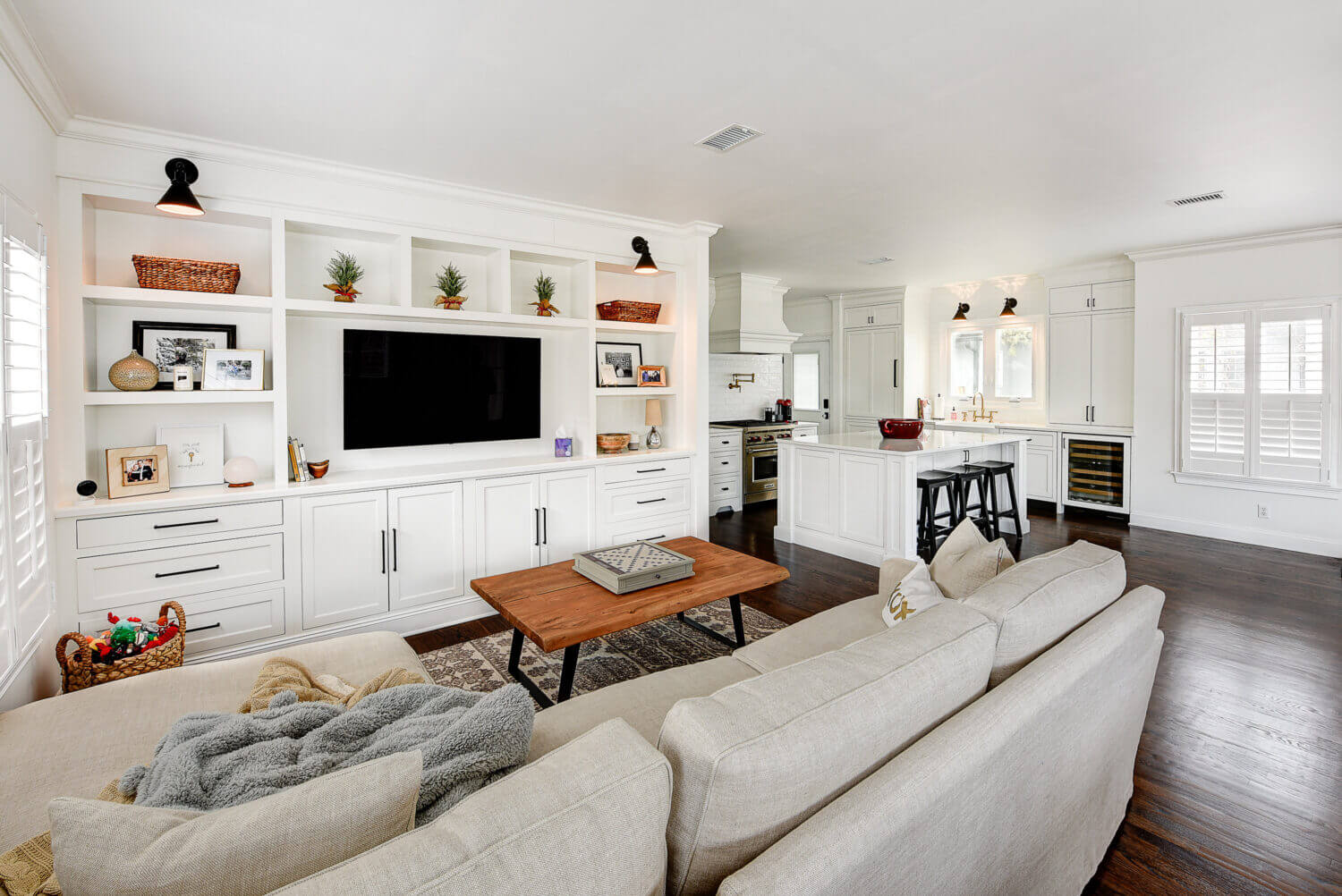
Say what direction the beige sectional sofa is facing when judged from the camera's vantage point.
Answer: facing away from the viewer and to the left of the viewer

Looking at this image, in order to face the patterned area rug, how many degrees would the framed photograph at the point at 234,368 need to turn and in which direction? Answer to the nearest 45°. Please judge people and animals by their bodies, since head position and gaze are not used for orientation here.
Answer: approximately 45° to its left

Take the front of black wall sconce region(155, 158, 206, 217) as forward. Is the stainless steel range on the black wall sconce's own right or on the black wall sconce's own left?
on the black wall sconce's own left

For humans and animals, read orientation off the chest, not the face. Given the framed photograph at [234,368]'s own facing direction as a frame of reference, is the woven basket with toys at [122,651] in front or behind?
in front

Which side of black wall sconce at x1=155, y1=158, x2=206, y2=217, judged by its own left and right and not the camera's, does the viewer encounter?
front

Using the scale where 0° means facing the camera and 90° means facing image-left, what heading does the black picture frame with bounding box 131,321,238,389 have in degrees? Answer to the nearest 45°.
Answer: approximately 0°

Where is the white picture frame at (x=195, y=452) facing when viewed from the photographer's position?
facing the viewer

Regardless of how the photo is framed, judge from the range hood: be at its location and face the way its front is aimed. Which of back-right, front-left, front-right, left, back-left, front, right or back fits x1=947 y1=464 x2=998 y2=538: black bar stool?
front

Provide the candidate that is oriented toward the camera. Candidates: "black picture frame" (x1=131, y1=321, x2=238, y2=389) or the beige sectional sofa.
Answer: the black picture frame

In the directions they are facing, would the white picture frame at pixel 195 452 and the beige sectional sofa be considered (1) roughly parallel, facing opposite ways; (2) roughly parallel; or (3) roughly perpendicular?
roughly parallel, facing opposite ways

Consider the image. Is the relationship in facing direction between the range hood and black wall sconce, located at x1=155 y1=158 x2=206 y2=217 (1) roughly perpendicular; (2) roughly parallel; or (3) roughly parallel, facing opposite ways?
roughly parallel

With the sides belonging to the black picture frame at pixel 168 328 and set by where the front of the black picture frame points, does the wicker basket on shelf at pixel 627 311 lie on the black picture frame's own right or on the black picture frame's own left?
on the black picture frame's own left

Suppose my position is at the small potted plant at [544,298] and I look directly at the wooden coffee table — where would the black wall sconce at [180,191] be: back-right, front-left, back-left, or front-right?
front-right

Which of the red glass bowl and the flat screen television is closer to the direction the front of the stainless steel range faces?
the red glass bowl
